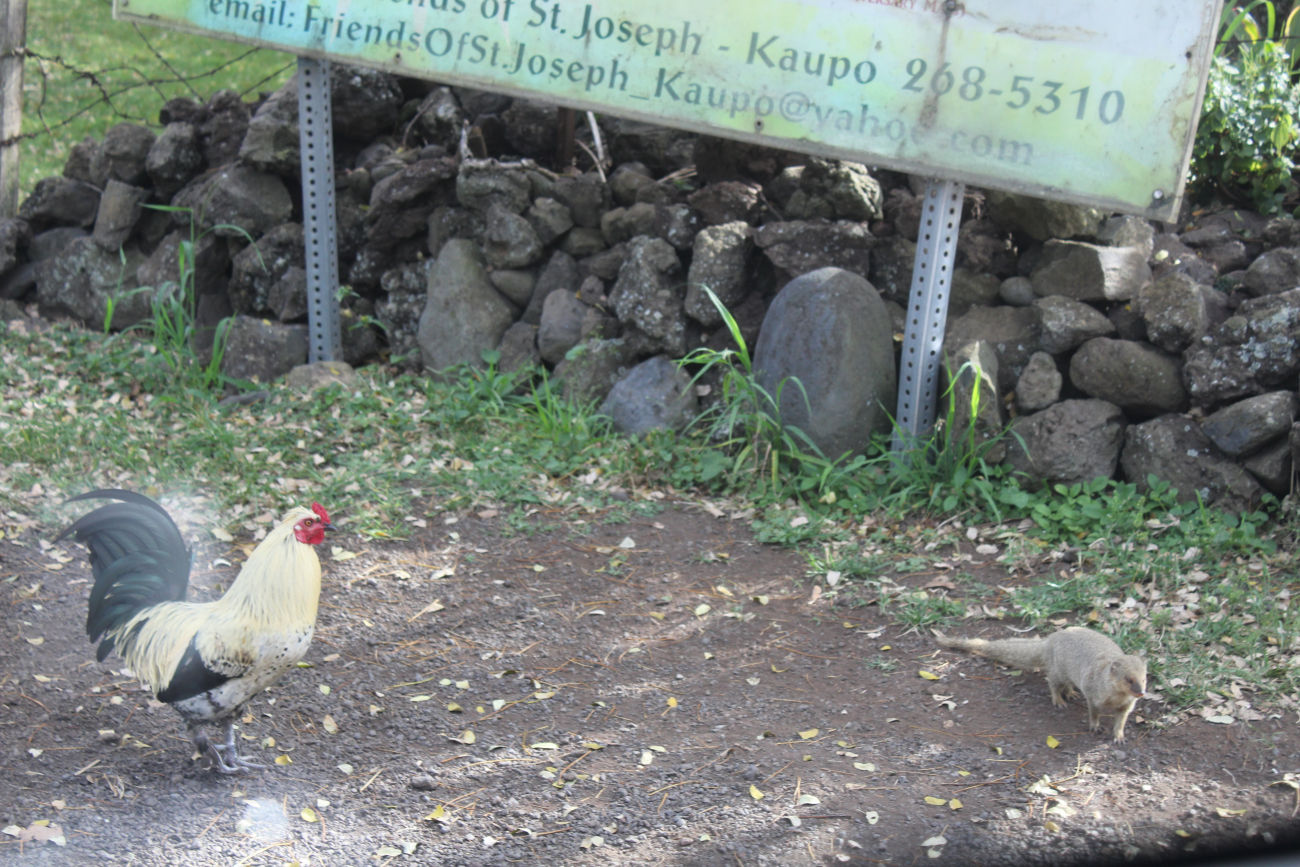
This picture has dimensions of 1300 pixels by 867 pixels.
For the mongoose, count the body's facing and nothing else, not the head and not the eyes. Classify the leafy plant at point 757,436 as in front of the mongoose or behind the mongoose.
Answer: behind

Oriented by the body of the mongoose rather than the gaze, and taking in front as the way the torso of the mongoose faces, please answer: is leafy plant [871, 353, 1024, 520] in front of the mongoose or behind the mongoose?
behind

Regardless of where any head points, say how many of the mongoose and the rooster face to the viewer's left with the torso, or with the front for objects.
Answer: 0

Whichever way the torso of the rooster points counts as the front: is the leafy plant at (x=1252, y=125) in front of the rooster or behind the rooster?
in front

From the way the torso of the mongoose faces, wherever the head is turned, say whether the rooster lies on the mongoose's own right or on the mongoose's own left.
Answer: on the mongoose's own right

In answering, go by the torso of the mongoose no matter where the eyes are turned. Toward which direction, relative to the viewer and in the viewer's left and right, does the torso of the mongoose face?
facing the viewer and to the right of the viewer

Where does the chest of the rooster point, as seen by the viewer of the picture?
to the viewer's right

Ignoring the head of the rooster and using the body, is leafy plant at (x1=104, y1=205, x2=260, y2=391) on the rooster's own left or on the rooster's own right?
on the rooster's own left

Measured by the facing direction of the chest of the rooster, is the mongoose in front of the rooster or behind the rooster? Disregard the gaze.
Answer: in front
